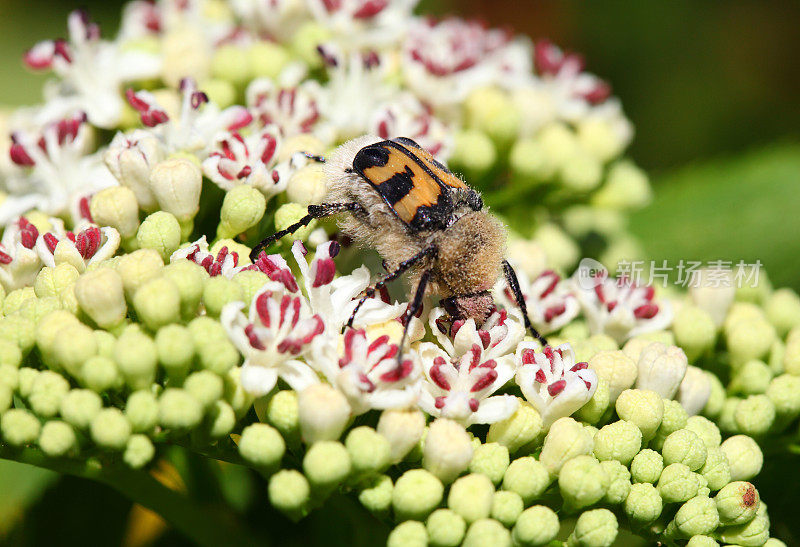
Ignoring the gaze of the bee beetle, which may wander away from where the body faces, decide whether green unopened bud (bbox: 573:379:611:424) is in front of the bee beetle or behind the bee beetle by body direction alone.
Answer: in front

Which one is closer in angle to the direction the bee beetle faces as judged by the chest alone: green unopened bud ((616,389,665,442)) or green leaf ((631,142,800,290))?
the green unopened bud

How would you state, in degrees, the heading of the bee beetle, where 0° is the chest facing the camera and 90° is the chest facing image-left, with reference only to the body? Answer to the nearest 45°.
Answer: approximately 315°

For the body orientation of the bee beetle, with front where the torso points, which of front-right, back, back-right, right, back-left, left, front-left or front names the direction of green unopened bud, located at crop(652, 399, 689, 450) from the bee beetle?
front-left

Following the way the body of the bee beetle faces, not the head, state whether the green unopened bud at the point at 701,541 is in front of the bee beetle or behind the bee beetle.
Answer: in front

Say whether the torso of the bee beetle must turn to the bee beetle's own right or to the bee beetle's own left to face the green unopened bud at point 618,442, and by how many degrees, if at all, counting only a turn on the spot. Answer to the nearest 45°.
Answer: approximately 45° to the bee beetle's own left

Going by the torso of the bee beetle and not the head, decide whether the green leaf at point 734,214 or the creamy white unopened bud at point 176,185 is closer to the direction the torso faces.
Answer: the green leaf

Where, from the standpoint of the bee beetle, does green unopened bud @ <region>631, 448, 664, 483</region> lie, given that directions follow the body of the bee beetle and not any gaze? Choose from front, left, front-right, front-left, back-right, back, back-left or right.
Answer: front-left

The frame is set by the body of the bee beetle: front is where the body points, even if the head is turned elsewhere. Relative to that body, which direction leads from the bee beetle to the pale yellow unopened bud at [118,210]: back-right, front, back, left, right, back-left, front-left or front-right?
back-right

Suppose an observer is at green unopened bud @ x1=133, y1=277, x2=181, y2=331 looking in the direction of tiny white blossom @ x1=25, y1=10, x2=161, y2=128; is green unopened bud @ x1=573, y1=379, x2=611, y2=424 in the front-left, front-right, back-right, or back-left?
back-right
